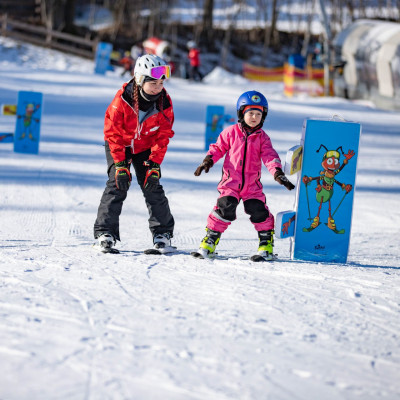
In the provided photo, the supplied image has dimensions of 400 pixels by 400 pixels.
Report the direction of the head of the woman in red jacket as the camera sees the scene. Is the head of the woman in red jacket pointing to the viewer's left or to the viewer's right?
to the viewer's right

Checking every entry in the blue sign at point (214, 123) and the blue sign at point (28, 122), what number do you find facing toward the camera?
2

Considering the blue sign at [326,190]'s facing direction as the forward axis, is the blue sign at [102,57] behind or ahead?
behind

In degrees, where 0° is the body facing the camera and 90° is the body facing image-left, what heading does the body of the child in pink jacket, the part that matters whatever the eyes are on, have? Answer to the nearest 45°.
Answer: approximately 0°

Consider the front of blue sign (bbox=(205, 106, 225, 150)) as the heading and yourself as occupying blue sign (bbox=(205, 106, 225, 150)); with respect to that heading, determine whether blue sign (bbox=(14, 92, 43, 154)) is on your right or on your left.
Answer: on your right

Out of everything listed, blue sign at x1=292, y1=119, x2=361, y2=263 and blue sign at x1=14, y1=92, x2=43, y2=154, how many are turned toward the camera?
2

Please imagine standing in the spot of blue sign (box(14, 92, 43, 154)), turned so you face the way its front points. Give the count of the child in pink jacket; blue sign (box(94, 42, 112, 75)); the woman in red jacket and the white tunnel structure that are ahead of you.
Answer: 2

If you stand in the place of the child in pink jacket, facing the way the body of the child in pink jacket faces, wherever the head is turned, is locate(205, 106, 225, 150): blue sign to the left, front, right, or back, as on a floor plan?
back

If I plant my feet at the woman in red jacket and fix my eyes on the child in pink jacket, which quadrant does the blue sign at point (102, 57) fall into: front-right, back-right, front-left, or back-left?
back-left

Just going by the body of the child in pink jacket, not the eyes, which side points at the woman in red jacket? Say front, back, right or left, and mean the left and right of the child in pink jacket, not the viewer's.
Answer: right
